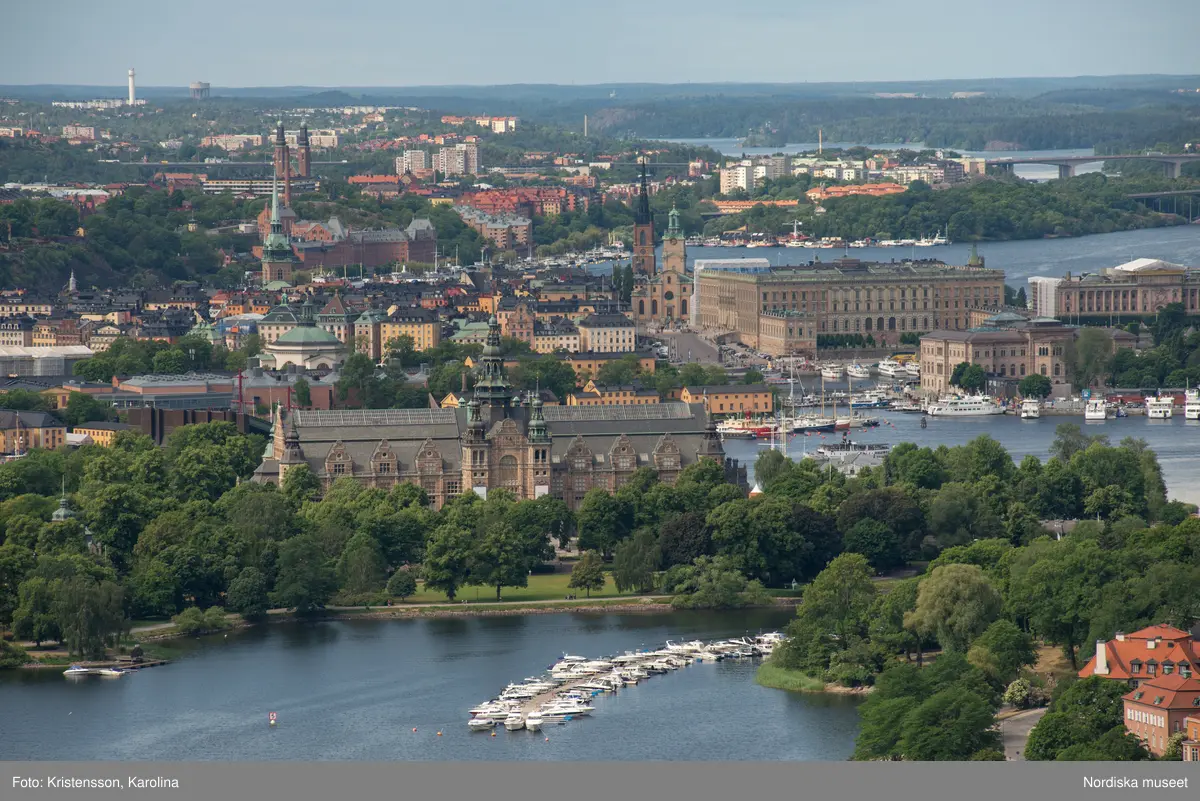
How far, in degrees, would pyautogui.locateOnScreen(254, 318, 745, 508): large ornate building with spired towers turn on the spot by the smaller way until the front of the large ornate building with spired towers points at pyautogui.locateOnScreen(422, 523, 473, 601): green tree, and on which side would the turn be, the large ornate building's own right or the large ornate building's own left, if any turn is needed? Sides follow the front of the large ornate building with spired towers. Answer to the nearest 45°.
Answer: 0° — it already faces it

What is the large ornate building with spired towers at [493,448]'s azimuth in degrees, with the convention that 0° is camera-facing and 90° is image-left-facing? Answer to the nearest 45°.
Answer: approximately 0°

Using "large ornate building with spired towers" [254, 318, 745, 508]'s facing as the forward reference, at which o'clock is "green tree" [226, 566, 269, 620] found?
The green tree is roughly at 1 o'clock from the large ornate building with spired towers.

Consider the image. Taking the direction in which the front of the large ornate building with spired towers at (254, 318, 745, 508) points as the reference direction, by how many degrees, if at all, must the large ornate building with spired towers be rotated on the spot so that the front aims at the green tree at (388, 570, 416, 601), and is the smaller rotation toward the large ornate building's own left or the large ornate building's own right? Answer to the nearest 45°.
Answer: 0° — it already faces it
